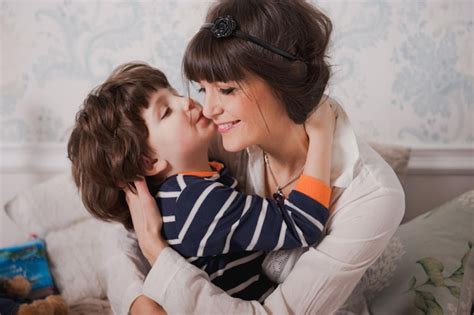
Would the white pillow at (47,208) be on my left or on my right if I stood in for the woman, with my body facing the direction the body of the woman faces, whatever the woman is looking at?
on my right

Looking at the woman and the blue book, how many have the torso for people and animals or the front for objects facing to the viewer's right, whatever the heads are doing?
0

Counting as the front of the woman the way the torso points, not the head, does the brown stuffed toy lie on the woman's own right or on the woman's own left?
on the woman's own right

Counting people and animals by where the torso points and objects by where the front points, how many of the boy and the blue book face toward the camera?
1

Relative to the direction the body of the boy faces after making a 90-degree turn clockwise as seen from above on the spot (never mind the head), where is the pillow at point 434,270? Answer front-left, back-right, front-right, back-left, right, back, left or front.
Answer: left

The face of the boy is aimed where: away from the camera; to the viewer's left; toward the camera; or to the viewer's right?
to the viewer's right

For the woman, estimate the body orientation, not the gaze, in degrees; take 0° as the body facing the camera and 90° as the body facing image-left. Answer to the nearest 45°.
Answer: approximately 45°

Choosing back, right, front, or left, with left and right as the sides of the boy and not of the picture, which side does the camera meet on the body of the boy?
right

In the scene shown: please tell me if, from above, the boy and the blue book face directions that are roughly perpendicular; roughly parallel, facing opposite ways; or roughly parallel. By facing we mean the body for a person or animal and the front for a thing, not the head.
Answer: roughly perpendicular

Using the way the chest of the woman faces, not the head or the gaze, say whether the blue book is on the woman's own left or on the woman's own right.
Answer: on the woman's own right

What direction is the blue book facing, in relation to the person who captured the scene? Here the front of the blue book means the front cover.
facing the viewer

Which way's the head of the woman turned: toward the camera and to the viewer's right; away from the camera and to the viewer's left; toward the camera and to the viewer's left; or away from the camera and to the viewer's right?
toward the camera and to the viewer's left
